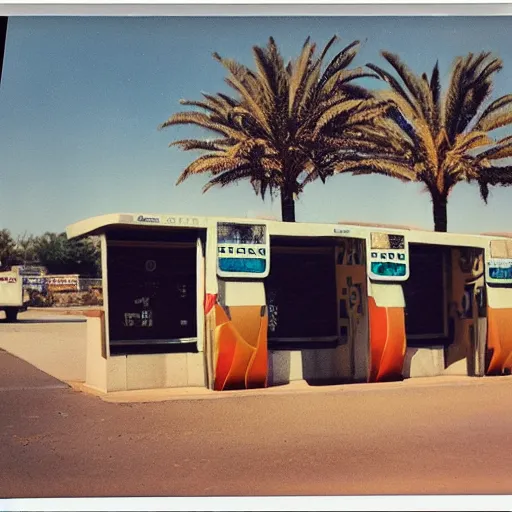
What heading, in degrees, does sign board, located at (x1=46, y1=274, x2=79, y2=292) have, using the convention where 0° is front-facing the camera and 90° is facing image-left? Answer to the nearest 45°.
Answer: approximately 0°

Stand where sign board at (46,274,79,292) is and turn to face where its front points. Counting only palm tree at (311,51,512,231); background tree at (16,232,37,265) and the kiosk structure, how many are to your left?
2

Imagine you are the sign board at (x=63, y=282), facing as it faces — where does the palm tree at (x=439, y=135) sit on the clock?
The palm tree is roughly at 9 o'clock from the sign board.
